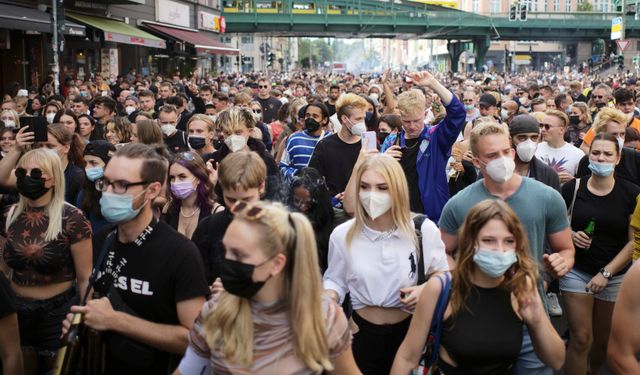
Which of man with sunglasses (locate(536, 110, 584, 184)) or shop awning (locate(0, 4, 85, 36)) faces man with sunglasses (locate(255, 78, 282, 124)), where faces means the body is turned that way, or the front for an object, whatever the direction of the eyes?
the shop awning

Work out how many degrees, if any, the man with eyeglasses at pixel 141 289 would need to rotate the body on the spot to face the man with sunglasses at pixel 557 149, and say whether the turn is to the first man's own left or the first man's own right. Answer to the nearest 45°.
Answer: approximately 180°

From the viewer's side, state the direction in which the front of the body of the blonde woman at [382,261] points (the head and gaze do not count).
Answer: toward the camera

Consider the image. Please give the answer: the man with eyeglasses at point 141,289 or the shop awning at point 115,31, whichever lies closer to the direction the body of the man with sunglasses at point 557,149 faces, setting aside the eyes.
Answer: the man with eyeglasses

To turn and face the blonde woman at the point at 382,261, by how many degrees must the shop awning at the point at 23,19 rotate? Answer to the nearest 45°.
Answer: approximately 45° to its right

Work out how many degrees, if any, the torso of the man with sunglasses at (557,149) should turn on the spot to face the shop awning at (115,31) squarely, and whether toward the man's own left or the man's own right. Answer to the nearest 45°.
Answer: approximately 90° to the man's own right

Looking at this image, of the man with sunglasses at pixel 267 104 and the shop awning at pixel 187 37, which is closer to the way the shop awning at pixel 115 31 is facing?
the man with sunglasses

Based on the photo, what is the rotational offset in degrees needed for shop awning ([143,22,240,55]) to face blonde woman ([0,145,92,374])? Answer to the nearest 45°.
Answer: approximately 45° to its right

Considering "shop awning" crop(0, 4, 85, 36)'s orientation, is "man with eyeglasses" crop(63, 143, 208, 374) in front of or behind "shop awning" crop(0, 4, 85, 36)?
in front

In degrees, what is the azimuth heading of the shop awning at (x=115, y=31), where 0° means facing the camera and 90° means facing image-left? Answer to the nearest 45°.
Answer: approximately 315°

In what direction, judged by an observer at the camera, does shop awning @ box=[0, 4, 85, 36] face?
facing the viewer and to the right of the viewer

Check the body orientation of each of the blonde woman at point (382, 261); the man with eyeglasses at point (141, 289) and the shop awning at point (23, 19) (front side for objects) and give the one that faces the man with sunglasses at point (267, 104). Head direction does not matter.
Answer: the shop awning

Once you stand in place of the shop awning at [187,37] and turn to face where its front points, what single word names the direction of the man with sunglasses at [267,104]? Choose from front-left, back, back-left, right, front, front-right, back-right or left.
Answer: front-right

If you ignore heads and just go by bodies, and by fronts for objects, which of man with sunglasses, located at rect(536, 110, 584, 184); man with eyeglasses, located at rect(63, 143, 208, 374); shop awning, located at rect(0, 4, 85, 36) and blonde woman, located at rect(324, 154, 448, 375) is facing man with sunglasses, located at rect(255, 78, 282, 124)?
the shop awning

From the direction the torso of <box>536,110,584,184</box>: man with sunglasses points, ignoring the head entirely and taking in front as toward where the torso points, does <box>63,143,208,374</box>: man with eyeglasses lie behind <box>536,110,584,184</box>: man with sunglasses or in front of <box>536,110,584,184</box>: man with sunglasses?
in front

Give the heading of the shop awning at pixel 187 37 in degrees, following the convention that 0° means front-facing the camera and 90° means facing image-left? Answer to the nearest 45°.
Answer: approximately 315°

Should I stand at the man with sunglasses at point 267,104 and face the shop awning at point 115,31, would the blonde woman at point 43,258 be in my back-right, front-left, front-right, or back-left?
back-left

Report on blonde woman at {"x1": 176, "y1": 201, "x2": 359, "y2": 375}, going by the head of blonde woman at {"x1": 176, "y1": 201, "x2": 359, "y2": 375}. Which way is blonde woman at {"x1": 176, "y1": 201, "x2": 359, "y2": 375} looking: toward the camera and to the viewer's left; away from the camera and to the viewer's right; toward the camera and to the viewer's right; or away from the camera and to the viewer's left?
toward the camera and to the viewer's left

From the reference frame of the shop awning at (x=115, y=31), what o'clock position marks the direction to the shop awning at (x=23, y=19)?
the shop awning at (x=23, y=19) is roughly at 2 o'clock from the shop awning at (x=115, y=31).

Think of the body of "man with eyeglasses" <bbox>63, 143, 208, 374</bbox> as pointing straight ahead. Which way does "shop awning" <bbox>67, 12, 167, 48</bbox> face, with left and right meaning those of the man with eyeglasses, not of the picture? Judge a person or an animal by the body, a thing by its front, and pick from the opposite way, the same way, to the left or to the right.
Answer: to the left
